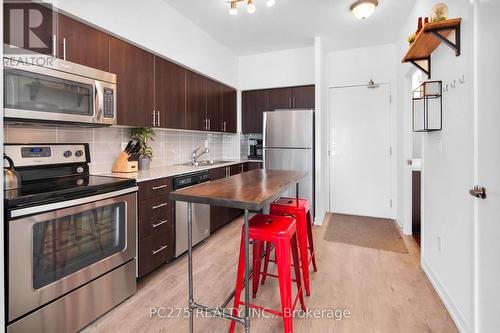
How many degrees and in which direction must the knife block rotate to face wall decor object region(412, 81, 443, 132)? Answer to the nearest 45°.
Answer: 0° — it already faces it

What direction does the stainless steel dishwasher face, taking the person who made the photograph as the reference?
facing the viewer and to the right of the viewer

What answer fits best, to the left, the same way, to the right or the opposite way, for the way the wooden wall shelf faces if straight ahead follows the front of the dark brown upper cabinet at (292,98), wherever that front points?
to the right

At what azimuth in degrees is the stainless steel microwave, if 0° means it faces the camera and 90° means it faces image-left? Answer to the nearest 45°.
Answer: approximately 315°

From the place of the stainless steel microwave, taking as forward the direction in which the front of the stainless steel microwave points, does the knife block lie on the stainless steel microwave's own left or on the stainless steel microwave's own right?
on the stainless steel microwave's own left

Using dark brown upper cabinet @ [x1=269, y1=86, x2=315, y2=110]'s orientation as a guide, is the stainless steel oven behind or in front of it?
in front

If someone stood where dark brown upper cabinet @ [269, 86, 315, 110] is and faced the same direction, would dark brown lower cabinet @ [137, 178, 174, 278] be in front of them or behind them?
in front
